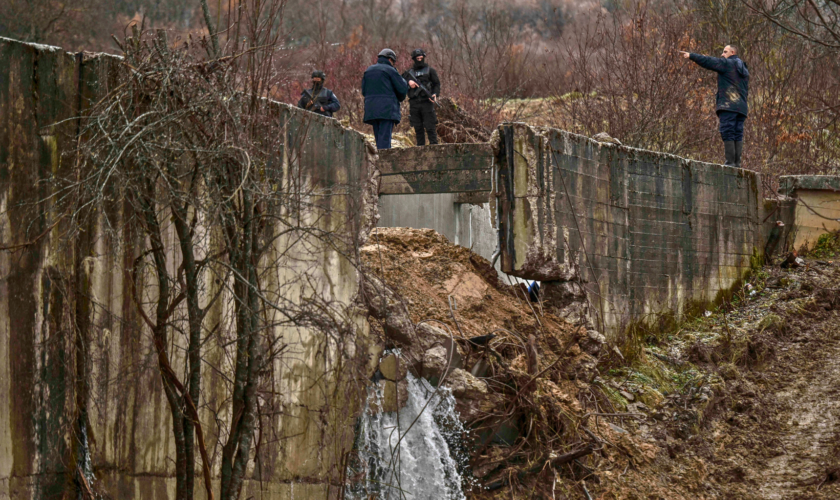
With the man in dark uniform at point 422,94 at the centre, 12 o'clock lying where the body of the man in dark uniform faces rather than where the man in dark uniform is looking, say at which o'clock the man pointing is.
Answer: The man pointing is roughly at 9 o'clock from the man in dark uniform.

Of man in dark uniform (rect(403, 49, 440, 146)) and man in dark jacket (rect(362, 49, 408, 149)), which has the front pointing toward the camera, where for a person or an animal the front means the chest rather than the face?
the man in dark uniform

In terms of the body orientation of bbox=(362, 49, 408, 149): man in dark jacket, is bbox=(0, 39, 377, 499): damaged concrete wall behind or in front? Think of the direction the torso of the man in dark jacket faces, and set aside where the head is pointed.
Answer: behind

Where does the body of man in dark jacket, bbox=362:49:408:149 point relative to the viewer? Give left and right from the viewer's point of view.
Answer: facing away from the viewer and to the right of the viewer

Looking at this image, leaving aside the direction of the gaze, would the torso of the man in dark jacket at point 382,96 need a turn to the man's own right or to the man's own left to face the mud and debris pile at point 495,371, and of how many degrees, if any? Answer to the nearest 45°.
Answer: approximately 135° to the man's own right

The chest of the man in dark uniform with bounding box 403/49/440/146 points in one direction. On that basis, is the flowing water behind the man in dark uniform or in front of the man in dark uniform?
in front

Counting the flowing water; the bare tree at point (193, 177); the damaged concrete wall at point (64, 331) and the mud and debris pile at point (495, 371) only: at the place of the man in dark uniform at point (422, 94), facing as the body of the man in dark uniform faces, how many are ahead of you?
4

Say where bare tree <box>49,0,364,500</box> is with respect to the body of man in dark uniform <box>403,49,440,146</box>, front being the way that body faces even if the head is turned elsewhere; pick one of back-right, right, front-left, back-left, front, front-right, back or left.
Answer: front

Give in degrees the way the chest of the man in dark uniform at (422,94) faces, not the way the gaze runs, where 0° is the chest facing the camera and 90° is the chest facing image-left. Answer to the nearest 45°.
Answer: approximately 0°

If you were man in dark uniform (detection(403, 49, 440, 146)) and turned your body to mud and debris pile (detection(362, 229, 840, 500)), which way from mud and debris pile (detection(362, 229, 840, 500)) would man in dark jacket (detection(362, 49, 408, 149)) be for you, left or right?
right

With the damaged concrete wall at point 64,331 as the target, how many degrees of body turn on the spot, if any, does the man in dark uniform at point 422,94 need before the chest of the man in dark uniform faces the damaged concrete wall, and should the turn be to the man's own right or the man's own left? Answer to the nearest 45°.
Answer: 0° — they already face it

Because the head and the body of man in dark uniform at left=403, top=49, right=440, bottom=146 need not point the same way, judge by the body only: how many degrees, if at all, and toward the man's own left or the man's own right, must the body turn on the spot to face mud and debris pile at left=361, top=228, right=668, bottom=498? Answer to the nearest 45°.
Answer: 0° — they already face it

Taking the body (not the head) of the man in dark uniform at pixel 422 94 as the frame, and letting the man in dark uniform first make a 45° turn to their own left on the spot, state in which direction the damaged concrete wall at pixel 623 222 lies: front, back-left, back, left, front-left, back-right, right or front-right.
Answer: front

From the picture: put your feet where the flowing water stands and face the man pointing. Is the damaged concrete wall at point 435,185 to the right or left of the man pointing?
left

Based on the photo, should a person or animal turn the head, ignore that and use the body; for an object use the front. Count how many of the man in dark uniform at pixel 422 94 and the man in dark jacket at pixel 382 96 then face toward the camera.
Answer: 1

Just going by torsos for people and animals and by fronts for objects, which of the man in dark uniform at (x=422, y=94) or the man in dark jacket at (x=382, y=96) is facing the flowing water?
the man in dark uniform
